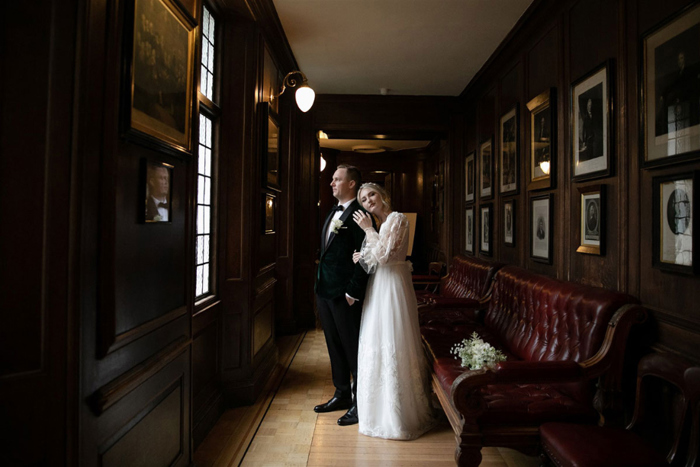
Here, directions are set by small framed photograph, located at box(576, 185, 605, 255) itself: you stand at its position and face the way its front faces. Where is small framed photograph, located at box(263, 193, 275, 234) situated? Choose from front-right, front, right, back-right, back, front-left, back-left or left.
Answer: front-right

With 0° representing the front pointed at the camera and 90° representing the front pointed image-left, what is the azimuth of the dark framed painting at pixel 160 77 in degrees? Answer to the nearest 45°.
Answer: approximately 315°

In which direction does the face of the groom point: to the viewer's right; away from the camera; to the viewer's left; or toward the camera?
to the viewer's left

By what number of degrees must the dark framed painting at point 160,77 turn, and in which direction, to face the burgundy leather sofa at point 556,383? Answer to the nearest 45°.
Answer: approximately 45° to its left

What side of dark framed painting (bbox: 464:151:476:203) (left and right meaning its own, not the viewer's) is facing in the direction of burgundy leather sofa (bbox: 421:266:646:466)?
left

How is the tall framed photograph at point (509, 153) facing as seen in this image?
to the viewer's left

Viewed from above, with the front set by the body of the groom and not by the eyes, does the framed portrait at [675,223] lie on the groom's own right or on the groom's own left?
on the groom's own left

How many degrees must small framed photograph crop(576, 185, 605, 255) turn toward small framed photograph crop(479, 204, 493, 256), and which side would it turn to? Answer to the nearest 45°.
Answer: approximately 90° to its right

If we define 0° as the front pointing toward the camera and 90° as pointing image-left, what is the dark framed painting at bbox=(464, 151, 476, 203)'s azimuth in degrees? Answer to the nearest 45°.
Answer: approximately 90°
